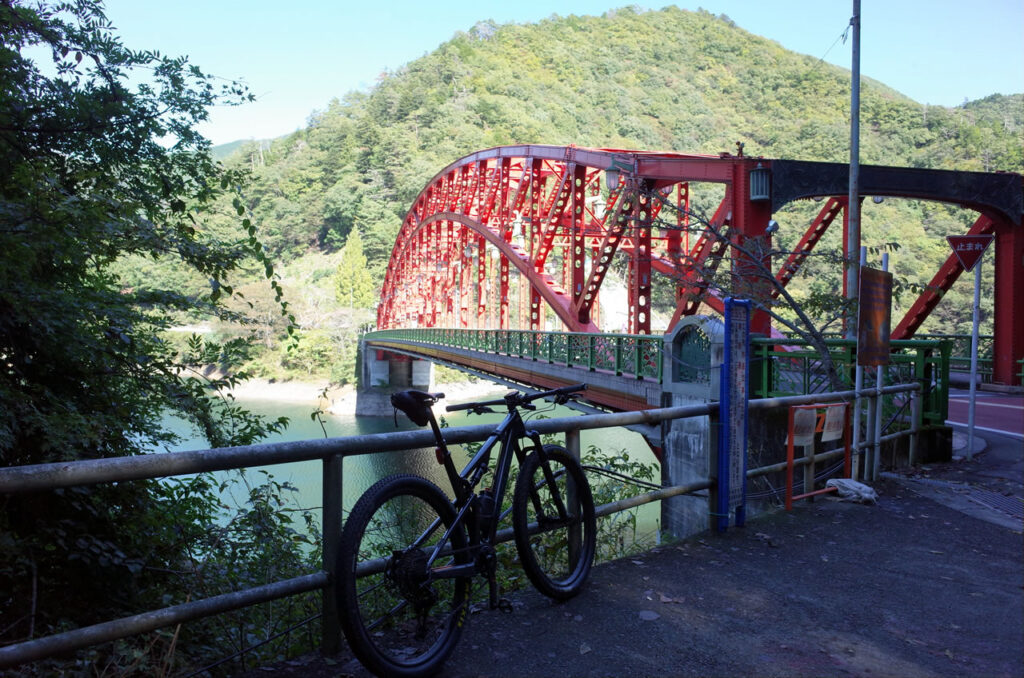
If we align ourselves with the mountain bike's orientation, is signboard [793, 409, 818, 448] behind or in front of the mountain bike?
in front

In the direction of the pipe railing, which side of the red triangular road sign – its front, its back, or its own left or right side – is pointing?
front

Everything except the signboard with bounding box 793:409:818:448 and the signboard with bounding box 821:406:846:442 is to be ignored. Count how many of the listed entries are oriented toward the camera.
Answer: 2

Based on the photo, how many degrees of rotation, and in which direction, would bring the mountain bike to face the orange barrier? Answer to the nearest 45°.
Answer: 0° — it already faces it

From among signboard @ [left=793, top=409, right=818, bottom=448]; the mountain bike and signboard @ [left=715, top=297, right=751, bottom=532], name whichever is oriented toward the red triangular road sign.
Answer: the mountain bike

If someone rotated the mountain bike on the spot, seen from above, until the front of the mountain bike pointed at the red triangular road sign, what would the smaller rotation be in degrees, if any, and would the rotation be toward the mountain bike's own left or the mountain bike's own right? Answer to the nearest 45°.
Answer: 0° — it already faces it

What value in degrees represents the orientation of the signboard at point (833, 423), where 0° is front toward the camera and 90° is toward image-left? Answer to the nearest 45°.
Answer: approximately 0°

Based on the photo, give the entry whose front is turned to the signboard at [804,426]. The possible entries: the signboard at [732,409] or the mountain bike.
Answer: the mountain bike

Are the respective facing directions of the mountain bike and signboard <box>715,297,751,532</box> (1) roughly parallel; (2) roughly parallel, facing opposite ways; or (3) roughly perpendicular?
roughly perpendicular

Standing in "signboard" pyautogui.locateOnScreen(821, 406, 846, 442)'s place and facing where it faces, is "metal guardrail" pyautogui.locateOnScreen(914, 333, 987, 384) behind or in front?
behind

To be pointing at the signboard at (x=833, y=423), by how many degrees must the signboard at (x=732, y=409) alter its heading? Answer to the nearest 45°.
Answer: approximately 90° to its left

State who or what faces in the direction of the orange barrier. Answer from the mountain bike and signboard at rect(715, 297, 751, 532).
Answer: the mountain bike

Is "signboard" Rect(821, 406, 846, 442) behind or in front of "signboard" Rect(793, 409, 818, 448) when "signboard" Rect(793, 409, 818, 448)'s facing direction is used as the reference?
behind

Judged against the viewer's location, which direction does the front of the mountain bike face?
facing away from the viewer and to the right of the viewer

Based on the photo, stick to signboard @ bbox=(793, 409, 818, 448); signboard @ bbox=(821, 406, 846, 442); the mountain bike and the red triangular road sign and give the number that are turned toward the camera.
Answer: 3
